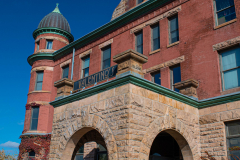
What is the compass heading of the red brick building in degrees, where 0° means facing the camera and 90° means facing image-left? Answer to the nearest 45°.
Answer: approximately 45°
